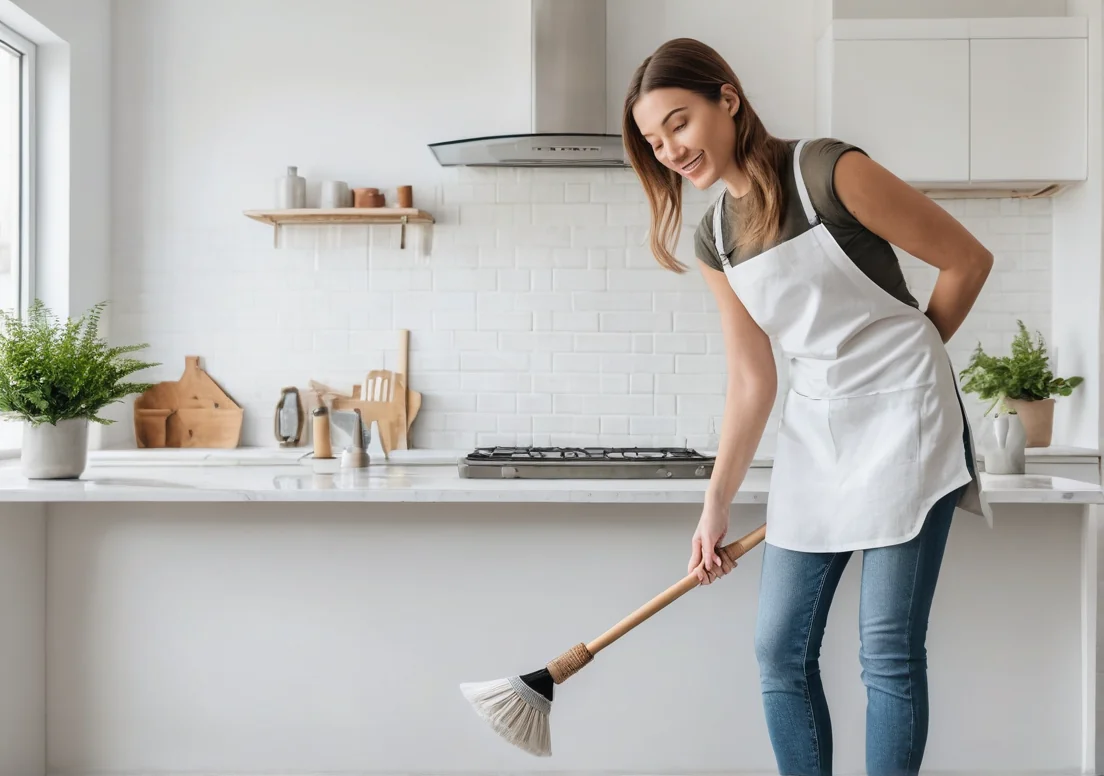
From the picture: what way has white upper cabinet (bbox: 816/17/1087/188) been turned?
toward the camera

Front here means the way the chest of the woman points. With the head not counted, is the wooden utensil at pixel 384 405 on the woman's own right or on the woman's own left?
on the woman's own right

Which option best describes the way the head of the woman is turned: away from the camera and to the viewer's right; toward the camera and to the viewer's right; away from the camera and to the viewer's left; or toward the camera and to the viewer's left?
toward the camera and to the viewer's left

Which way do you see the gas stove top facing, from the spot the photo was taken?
facing the viewer

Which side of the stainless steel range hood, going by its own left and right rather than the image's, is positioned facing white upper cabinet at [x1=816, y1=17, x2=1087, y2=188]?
left

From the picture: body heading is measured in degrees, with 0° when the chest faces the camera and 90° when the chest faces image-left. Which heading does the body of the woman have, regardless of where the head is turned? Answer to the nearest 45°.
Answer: approximately 45°

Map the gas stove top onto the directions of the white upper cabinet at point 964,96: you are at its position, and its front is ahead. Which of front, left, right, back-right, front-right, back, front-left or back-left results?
front-right

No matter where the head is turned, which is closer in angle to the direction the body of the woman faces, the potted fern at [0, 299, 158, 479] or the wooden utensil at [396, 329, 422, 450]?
the potted fern

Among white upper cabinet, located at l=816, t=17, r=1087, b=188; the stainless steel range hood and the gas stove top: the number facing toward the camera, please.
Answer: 3

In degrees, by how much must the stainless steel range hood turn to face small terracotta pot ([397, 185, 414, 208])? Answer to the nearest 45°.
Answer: approximately 90° to its right

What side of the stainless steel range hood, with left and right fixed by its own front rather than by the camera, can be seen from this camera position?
front

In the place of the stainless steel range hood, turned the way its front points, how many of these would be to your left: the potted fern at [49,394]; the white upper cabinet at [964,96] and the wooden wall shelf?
1

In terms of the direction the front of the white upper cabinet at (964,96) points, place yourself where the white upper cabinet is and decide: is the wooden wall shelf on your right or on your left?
on your right
